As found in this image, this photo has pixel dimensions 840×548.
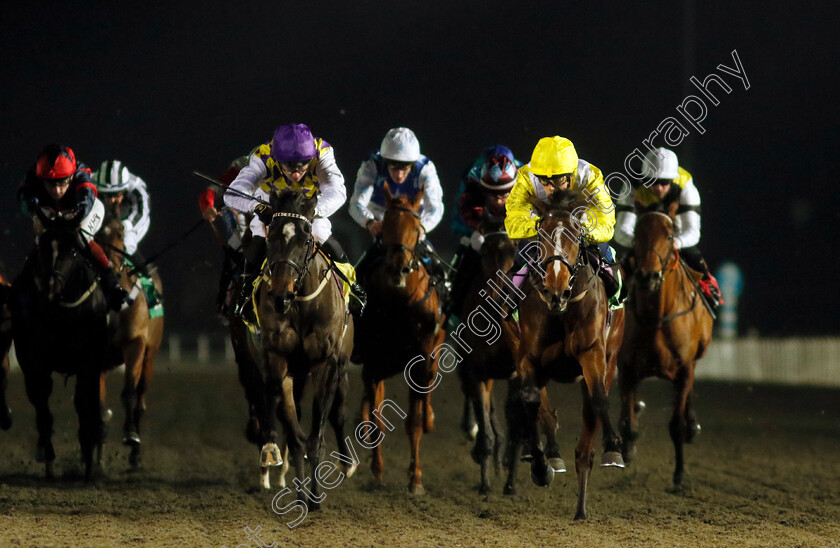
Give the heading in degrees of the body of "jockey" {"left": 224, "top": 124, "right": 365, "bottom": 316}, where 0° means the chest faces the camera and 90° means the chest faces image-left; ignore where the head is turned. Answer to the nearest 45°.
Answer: approximately 0°

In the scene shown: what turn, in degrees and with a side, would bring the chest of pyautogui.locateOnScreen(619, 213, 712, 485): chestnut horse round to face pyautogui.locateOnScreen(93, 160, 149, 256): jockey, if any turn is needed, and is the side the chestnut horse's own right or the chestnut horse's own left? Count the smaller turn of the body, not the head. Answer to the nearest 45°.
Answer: approximately 90° to the chestnut horse's own right

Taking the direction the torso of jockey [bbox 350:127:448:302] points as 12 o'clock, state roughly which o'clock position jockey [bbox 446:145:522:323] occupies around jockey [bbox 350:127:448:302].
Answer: jockey [bbox 446:145:522:323] is roughly at 9 o'clock from jockey [bbox 350:127:448:302].

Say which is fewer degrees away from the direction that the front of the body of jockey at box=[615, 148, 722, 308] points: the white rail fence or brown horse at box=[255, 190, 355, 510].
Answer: the brown horse

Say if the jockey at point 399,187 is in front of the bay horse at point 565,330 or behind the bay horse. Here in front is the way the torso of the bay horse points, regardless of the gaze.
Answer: behind

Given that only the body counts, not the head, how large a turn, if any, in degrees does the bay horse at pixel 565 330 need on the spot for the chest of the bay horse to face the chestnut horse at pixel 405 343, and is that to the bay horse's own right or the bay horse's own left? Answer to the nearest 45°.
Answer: approximately 135° to the bay horse's own right
